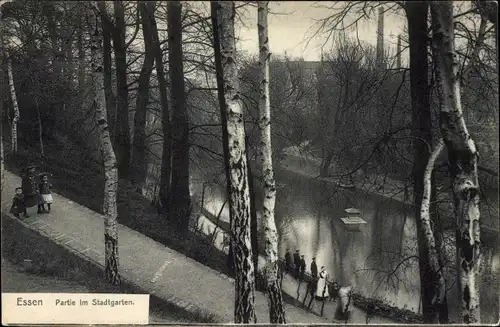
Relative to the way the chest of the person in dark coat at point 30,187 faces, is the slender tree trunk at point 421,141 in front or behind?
in front

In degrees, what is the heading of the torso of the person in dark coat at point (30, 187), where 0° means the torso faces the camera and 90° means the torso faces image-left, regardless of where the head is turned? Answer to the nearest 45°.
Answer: approximately 315°

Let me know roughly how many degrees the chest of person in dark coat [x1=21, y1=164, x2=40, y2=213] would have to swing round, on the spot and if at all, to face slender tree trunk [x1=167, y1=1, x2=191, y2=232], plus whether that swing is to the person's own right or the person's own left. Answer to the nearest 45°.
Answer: approximately 45° to the person's own left

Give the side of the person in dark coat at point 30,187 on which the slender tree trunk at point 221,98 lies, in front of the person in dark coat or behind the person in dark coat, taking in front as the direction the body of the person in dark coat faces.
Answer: in front
